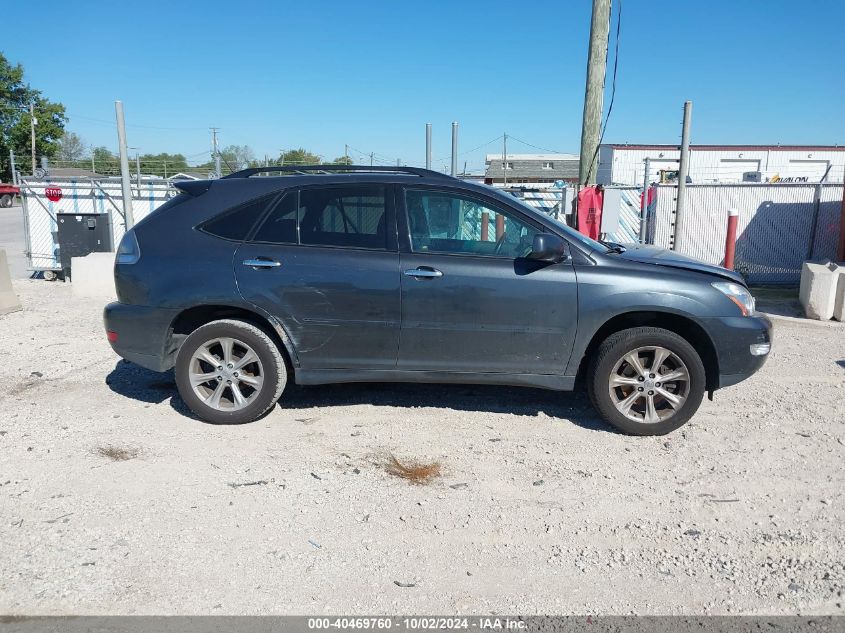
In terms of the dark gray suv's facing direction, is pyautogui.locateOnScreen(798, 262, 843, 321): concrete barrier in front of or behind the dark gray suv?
in front

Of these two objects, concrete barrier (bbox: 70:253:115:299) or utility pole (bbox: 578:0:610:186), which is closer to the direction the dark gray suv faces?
the utility pole

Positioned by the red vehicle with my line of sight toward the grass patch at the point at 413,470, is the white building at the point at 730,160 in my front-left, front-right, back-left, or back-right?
front-left

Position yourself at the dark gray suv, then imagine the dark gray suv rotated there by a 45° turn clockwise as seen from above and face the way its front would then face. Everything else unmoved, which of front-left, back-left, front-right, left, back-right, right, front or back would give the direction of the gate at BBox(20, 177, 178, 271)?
back

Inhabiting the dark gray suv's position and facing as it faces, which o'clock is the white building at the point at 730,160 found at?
The white building is roughly at 10 o'clock from the dark gray suv.

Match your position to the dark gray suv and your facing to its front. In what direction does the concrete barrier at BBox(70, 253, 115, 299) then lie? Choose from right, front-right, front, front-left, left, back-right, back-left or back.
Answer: back-left

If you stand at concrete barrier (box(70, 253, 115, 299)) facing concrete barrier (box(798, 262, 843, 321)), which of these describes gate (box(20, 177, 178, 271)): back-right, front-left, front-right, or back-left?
back-left

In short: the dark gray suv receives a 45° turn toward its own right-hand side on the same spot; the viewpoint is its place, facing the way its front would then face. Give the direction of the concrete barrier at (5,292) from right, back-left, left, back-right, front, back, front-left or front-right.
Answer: back

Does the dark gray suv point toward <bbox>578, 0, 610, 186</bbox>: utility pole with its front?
no

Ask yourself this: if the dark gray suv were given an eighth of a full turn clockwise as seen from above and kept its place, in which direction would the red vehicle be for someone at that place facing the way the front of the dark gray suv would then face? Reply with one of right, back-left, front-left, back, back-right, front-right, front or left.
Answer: back

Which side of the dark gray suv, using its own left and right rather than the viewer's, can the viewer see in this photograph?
right

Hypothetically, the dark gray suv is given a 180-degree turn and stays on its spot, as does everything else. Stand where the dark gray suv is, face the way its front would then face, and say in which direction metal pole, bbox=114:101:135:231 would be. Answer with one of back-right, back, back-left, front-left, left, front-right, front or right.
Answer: front-right
